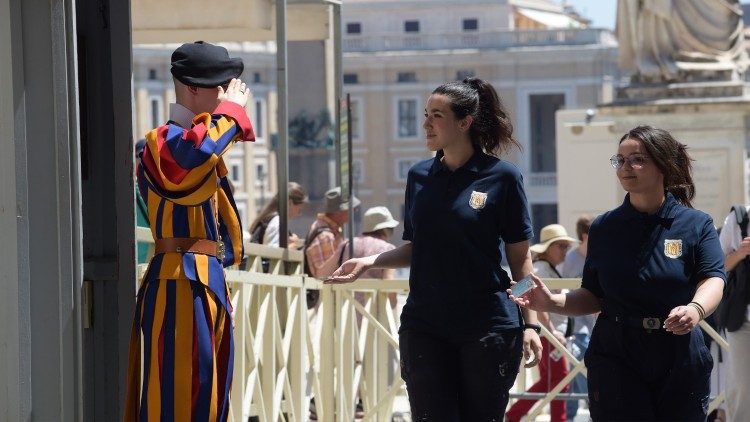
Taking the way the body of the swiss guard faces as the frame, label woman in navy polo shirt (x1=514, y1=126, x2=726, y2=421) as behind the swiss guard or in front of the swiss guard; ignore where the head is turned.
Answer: in front

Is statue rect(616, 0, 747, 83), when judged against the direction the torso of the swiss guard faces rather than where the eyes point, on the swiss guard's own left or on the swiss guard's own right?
on the swiss guard's own left

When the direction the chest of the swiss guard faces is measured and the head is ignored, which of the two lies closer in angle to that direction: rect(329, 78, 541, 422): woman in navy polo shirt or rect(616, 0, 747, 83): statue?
the woman in navy polo shirt

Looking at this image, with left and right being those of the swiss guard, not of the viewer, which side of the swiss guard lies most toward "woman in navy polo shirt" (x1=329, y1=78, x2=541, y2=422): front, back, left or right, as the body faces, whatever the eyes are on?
front

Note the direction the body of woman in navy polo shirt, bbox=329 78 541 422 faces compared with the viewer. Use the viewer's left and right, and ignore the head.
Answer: facing the viewer and to the left of the viewer

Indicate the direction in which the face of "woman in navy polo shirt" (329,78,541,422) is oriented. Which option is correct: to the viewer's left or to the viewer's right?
to the viewer's left

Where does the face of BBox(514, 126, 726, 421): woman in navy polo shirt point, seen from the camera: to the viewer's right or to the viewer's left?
to the viewer's left

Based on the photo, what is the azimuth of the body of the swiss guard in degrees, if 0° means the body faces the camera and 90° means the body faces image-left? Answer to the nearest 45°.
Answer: approximately 270°
